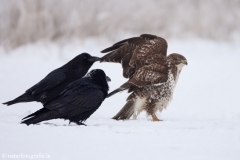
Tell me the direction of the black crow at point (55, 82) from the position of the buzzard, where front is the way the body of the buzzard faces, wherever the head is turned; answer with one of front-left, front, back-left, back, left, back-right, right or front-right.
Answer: back

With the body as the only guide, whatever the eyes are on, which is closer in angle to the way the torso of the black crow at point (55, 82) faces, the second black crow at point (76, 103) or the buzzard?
the buzzard

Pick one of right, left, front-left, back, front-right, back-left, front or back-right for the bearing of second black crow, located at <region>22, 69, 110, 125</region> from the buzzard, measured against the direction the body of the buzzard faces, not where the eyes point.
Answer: back-right

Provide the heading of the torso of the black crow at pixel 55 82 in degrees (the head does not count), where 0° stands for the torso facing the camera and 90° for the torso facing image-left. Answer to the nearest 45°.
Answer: approximately 270°

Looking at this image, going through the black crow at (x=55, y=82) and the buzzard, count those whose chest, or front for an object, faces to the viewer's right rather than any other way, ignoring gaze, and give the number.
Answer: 2

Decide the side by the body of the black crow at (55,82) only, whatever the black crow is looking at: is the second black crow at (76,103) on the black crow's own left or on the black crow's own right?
on the black crow's own right

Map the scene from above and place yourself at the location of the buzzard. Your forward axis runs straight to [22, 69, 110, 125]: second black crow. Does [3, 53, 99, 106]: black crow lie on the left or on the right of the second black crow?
right

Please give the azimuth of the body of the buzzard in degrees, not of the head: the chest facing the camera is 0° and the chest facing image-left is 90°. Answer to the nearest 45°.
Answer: approximately 270°
